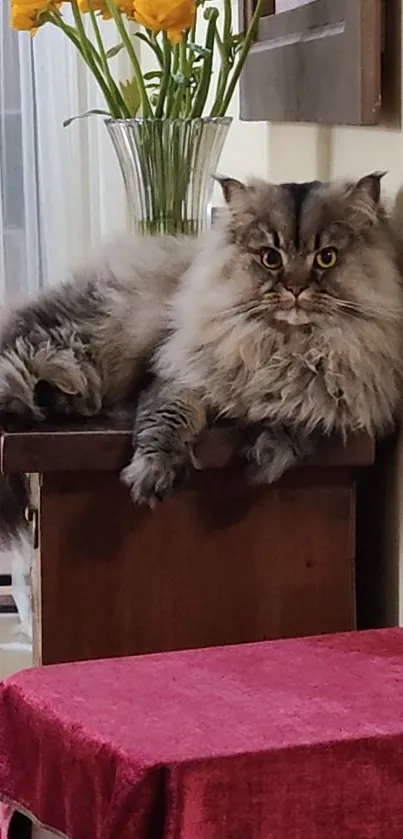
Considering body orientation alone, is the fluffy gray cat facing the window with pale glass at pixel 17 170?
no

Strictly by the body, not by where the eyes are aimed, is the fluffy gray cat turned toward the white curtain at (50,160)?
no

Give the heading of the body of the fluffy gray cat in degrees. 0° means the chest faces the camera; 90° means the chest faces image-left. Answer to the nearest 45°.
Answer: approximately 315°
